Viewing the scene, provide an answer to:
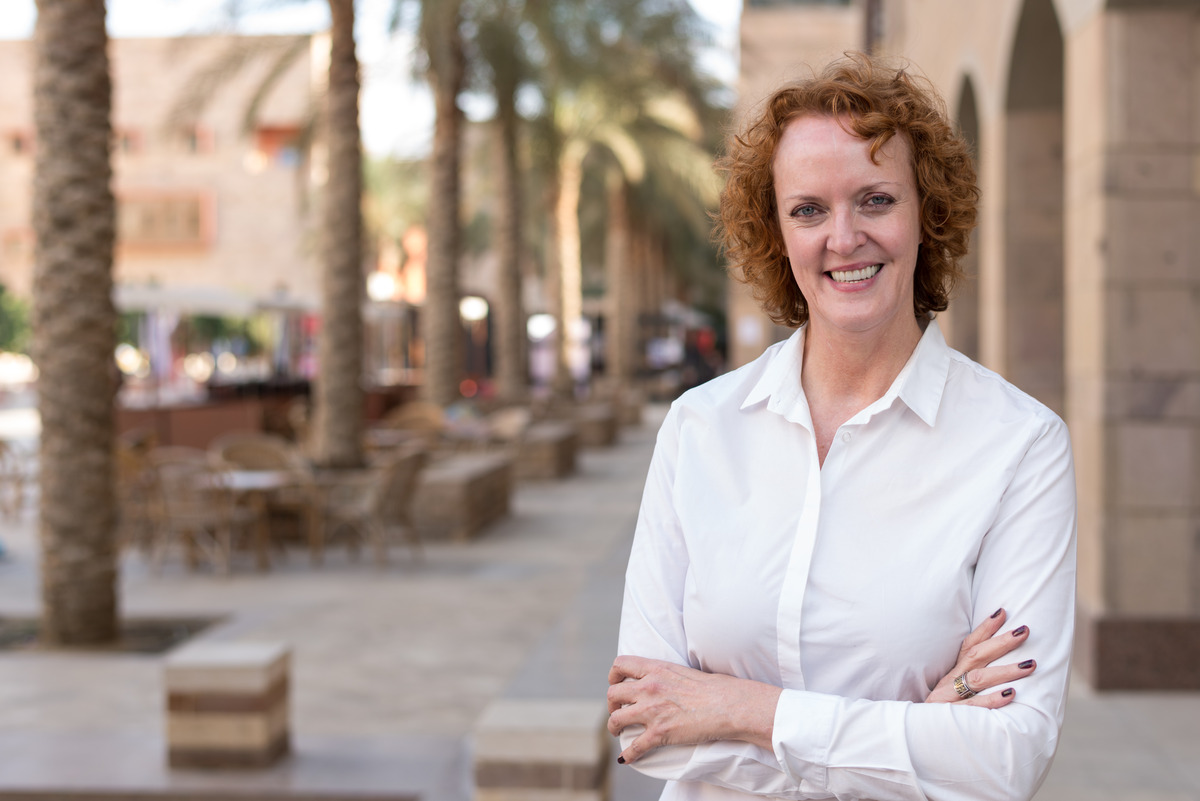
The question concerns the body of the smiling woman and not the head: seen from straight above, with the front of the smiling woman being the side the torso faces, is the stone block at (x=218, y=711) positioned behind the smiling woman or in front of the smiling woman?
behind

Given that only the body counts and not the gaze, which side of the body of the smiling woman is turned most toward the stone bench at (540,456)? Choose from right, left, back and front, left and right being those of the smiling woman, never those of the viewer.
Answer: back

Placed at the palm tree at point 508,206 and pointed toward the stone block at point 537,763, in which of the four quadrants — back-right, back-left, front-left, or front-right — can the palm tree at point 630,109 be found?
back-left

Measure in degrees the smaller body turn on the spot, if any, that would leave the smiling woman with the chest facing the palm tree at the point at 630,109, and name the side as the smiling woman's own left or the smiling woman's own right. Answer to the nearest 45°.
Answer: approximately 180°

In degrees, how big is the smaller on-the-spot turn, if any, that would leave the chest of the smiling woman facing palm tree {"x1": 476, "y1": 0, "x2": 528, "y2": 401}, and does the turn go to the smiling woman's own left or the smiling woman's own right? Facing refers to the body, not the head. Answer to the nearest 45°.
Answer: approximately 180°

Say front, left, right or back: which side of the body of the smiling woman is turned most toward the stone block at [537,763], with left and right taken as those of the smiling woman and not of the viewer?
back

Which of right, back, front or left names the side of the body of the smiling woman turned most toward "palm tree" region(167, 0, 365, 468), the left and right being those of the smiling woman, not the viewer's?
back

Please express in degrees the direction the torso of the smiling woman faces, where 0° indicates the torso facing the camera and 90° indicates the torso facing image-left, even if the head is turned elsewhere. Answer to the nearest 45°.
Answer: approximately 0°

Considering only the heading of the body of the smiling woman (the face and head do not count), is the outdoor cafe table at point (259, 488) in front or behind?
behind

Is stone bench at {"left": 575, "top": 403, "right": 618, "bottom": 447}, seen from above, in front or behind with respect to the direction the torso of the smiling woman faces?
behind

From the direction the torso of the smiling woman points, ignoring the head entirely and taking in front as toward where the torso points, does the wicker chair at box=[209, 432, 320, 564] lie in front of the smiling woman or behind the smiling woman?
behind

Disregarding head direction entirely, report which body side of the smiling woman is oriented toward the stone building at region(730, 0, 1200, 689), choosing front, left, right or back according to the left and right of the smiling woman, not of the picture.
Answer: back

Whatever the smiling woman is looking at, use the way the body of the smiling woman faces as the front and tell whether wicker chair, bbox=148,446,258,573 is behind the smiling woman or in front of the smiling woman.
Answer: behind
